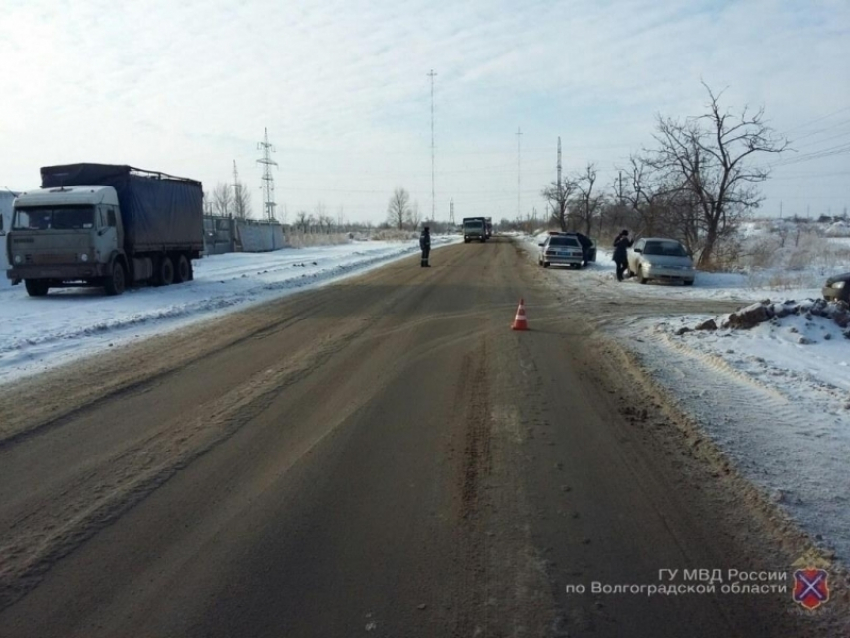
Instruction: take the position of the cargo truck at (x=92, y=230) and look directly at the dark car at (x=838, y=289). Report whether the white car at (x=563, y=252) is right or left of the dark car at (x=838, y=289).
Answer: left

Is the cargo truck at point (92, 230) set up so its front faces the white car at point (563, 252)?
no

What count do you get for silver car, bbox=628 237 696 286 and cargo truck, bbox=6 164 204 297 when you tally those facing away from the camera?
0

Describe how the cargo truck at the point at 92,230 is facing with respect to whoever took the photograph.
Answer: facing the viewer and to the left of the viewer

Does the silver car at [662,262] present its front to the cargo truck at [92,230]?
no

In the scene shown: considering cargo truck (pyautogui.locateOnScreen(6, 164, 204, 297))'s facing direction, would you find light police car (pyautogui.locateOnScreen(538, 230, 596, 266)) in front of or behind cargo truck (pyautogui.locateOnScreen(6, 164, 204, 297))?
behind

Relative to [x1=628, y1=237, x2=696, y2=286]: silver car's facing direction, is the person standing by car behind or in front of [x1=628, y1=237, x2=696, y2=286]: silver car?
behind

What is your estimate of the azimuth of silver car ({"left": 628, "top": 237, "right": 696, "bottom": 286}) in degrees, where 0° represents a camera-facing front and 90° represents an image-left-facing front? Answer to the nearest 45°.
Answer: approximately 315°

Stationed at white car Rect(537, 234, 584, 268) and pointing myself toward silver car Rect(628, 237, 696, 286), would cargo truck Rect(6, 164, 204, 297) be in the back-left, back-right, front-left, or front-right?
front-right

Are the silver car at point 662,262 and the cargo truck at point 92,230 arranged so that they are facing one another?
no

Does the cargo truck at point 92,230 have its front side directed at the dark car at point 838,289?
no

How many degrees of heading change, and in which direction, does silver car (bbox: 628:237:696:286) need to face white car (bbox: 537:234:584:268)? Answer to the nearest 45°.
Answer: approximately 180°

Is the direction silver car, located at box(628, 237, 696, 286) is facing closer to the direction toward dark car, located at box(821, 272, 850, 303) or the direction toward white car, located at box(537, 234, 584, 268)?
the dark car

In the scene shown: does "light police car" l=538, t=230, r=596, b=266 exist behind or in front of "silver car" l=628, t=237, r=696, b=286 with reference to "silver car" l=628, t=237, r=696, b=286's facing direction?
behind
